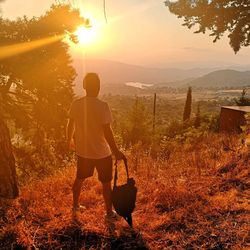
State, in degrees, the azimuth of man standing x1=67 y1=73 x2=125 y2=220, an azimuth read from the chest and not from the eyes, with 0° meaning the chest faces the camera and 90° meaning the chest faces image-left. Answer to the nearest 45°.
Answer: approximately 180°

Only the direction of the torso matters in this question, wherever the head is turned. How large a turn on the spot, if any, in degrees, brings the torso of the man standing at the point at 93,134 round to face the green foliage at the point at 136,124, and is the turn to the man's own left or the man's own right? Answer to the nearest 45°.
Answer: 0° — they already face it
